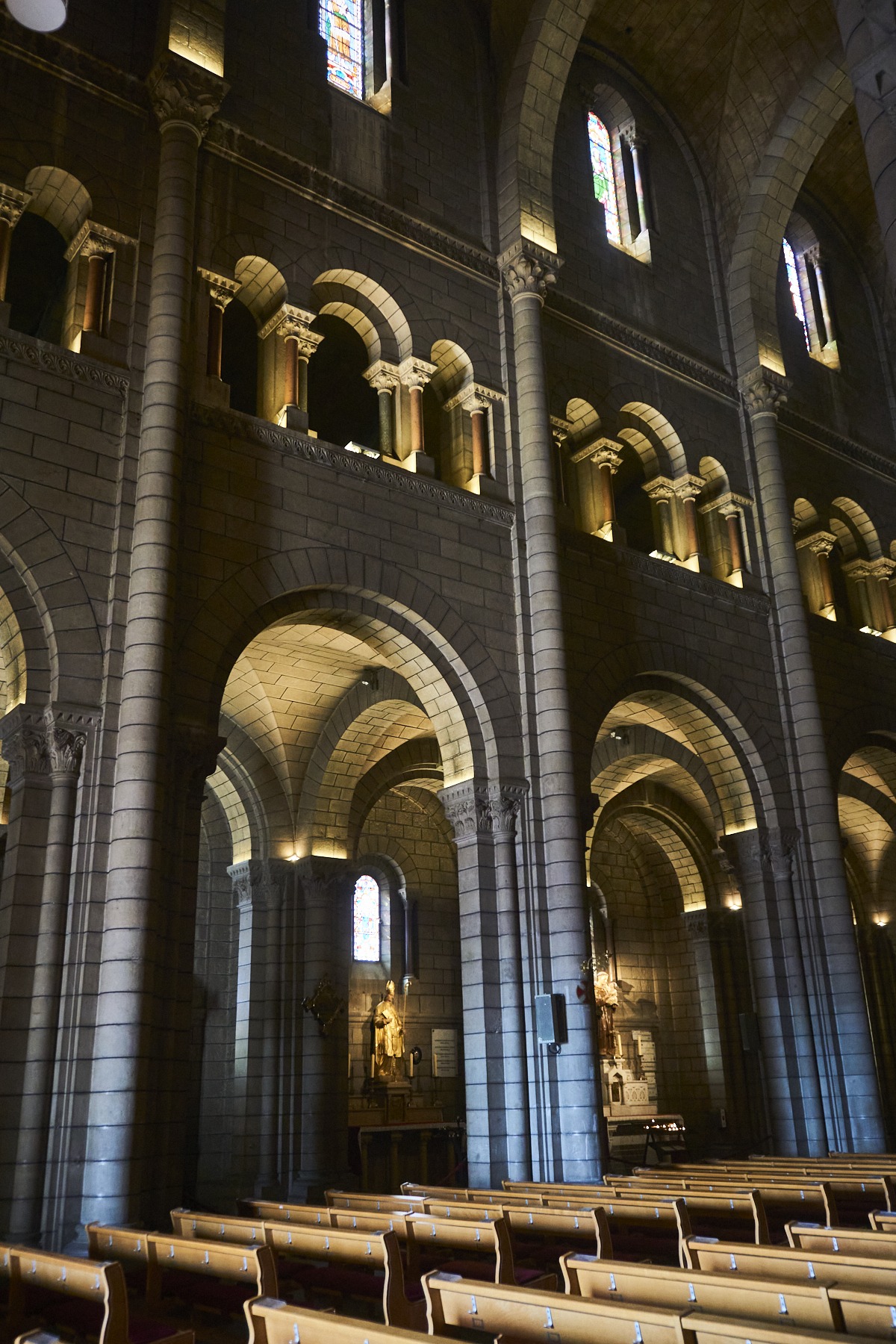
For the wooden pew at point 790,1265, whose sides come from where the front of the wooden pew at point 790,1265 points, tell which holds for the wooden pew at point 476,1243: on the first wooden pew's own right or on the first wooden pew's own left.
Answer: on the first wooden pew's own left

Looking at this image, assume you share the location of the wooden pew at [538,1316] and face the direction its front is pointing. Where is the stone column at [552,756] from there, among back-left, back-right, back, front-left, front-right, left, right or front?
front-left

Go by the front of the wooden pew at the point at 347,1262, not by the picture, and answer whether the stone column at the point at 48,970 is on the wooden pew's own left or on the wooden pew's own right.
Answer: on the wooden pew's own left

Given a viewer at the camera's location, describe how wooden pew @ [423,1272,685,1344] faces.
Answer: facing away from the viewer and to the right of the viewer

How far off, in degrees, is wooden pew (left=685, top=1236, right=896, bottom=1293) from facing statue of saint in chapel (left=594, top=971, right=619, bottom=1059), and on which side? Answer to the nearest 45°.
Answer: approximately 45° to its left

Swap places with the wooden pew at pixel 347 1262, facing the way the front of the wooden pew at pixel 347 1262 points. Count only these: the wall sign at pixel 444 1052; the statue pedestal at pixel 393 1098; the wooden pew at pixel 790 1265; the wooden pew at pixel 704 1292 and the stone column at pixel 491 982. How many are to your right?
2

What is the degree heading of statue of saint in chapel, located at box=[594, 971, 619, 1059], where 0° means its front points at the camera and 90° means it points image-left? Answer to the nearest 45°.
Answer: approximately 315°

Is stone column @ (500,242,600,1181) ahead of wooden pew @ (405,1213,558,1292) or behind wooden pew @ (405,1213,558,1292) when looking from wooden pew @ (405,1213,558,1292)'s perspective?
ahead

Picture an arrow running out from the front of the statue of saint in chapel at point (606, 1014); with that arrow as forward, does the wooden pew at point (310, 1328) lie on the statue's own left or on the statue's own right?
on the statue's own right

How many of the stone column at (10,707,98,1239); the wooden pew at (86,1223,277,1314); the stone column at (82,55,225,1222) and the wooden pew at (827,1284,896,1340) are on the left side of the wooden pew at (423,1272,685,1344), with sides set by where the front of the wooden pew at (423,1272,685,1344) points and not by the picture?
3

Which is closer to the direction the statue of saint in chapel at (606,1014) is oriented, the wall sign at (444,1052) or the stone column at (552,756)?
the stone column

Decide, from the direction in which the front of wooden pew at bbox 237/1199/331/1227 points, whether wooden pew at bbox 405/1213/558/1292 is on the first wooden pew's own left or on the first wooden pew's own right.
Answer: on the first wooden pew's own right

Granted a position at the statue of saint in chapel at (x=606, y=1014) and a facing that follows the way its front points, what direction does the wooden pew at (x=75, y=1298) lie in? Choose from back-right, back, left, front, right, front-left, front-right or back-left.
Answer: front-right

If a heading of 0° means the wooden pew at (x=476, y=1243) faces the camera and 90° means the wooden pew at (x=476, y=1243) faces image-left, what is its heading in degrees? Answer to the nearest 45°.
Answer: approximately 225°

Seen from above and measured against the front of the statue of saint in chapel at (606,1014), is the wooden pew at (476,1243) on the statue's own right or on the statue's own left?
on the statue's own right
